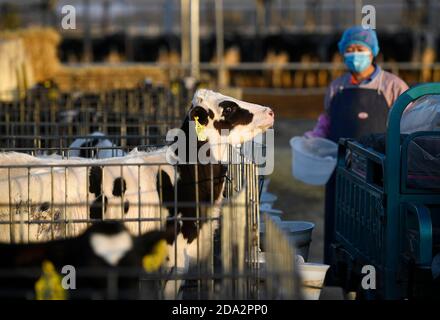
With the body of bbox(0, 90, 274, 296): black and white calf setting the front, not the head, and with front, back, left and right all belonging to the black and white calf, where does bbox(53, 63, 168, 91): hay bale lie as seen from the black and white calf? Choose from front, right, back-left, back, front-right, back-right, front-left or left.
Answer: left

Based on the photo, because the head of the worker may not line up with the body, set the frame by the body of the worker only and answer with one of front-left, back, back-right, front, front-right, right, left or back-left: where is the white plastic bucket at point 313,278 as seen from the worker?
front

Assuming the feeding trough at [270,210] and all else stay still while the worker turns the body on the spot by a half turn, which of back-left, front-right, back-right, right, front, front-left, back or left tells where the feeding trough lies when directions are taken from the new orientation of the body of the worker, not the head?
back-left

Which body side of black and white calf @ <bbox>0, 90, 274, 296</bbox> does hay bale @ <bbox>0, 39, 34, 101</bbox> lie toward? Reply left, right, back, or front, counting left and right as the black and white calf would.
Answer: left

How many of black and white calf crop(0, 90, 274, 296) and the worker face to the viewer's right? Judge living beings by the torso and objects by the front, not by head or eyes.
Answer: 1

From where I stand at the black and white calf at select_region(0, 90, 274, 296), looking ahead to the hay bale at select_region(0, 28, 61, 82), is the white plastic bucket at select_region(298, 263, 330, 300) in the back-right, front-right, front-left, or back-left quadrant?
back-right

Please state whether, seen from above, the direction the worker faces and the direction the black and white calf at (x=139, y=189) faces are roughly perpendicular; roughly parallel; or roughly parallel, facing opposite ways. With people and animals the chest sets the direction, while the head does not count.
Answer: roughly perpendicular

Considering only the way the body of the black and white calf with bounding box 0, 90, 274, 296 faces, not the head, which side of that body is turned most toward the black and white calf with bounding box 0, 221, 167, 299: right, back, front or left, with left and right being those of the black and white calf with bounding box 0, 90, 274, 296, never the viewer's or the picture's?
right

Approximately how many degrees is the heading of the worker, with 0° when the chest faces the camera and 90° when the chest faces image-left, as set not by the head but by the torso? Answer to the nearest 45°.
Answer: approximately 0°

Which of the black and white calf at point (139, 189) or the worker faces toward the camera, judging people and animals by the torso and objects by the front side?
the worker

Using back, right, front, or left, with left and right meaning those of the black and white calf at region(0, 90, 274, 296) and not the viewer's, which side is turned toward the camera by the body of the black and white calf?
right
